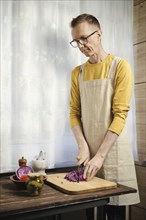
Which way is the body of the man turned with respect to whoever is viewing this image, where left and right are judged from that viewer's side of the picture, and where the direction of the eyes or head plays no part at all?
facing the viewer and to the left of the viewer

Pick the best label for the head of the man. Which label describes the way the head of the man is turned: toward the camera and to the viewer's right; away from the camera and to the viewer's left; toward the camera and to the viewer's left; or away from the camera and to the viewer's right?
toward the camera and to the viewer's left

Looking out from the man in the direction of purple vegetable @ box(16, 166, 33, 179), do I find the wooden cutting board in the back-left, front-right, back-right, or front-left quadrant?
front-left

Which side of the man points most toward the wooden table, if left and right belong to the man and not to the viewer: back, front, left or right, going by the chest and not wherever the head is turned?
front
